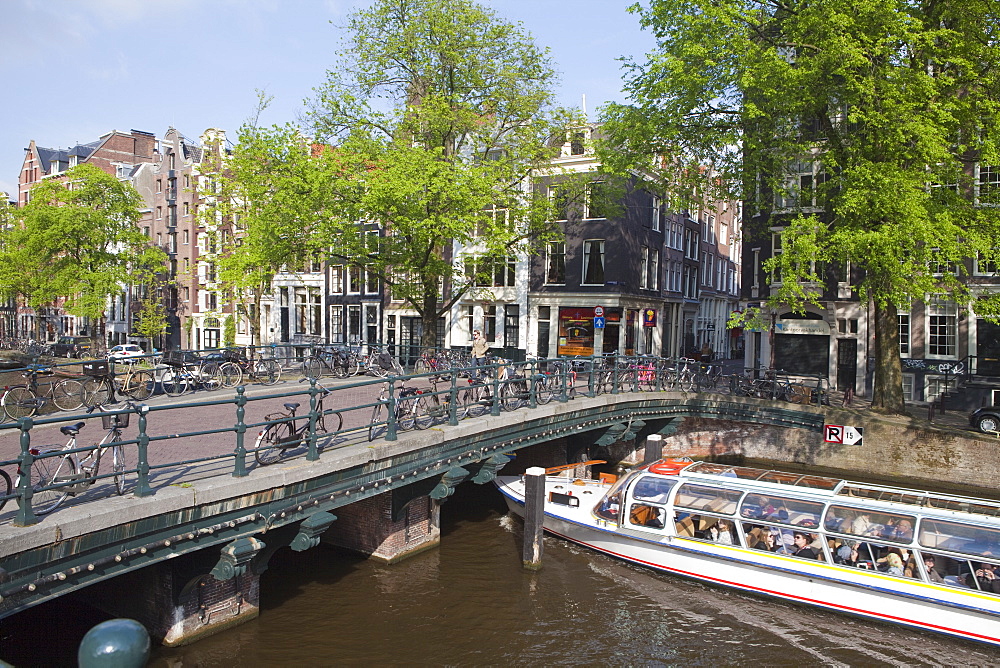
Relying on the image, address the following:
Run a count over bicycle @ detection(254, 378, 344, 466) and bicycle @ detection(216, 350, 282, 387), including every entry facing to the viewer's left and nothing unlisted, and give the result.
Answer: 1

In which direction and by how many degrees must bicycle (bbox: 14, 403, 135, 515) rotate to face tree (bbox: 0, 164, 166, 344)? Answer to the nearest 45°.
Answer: approximately 45° to its left

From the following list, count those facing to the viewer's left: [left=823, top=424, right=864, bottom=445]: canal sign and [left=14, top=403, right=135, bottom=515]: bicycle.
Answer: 0

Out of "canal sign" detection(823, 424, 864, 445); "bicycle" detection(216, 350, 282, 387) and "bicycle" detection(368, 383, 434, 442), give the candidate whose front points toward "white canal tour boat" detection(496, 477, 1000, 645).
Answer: the canal sign

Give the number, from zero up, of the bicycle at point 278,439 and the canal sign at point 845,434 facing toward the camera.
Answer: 1

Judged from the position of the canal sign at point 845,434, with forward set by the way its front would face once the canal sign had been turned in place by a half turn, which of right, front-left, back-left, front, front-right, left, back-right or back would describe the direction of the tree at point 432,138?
left

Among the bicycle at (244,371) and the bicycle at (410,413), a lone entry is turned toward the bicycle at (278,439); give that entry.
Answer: the bicycle at (410,413)

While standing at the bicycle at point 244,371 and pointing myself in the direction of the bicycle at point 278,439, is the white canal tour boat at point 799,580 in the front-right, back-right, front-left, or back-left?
front-left

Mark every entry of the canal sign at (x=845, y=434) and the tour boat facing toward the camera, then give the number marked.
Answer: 1

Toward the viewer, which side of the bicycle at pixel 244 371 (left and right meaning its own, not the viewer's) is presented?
left

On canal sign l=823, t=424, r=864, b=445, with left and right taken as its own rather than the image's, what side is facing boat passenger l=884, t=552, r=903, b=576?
front

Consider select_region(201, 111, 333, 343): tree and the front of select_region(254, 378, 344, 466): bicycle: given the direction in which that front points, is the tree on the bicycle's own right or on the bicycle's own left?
on the bicycle's own left

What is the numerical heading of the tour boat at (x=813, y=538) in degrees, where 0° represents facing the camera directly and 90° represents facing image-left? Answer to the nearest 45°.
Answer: approximately 135°

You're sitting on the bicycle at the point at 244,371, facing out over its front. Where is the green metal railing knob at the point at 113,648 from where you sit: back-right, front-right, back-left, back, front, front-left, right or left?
left

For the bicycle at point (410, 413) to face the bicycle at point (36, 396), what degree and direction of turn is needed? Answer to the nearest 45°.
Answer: approximately 45° to its right

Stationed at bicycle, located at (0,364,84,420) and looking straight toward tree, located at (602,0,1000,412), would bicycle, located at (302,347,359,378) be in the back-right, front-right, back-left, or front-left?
front-left

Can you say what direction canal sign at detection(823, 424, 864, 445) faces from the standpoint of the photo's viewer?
facing the viewer
